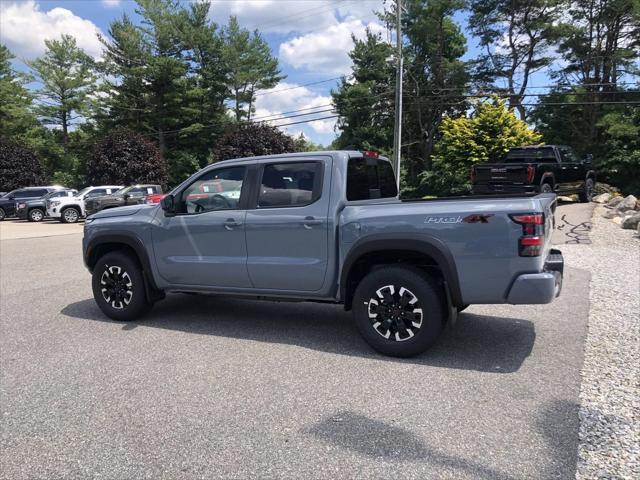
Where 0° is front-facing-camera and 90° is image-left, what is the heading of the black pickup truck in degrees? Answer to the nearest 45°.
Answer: approximately 225°

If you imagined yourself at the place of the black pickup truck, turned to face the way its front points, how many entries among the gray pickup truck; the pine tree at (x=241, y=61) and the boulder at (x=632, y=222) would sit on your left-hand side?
1

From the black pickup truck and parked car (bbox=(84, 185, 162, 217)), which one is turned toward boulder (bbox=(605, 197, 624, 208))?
the black pickup truck

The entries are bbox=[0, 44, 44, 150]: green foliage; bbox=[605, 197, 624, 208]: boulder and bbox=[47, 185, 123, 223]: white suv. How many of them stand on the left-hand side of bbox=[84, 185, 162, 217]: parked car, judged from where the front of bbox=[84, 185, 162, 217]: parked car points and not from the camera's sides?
1

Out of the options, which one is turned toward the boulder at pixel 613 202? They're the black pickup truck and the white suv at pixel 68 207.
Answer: the black pickup truck

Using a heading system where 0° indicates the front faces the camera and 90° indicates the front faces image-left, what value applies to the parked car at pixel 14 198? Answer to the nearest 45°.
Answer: approximately 45°

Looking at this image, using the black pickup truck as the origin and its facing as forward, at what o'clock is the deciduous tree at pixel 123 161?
The deciduous tree is roughly at 8 o'clock from the black pickup truck.

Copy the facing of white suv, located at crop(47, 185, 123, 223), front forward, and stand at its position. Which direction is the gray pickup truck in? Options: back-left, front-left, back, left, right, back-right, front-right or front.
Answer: front-left

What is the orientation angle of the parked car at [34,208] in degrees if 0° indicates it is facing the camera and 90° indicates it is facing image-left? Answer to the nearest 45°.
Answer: approximately 45°
